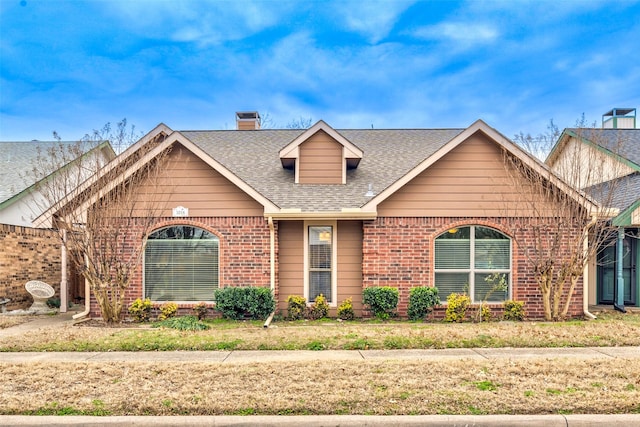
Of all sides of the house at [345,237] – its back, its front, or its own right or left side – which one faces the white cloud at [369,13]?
back

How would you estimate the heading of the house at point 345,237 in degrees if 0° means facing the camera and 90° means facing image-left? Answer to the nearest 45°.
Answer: approximately 0°

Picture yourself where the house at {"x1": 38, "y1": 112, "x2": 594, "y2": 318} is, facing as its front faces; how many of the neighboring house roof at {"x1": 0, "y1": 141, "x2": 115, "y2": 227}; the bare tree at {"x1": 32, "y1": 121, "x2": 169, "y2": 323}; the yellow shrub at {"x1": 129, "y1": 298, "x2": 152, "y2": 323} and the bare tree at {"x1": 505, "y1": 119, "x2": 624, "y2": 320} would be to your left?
1

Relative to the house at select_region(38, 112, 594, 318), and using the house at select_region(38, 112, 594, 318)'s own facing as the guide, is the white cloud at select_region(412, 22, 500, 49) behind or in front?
behind
